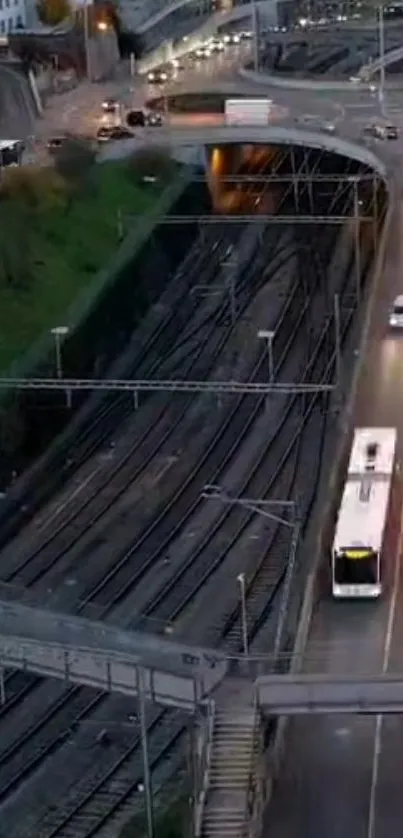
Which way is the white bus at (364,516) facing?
toward the camera

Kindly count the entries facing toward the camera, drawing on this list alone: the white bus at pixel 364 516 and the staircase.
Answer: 2

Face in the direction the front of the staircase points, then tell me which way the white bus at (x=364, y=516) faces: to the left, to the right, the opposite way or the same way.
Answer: the same way

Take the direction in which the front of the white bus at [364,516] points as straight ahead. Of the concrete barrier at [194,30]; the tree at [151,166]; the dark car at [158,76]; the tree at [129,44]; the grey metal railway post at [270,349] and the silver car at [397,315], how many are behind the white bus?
6

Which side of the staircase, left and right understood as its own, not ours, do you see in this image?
front

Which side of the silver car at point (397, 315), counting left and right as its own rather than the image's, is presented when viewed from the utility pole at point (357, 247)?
back

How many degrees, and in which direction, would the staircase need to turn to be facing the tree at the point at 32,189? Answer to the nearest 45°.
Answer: approximately 180°

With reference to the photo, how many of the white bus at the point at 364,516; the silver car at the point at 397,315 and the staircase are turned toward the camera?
3

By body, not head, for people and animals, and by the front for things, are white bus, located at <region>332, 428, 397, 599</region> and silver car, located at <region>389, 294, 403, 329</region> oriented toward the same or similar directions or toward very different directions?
same or similar directions

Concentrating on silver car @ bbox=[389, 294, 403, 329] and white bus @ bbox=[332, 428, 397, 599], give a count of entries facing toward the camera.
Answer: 2

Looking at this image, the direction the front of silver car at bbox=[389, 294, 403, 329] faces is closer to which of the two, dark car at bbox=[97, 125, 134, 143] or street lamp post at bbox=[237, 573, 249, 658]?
the street lamp post
